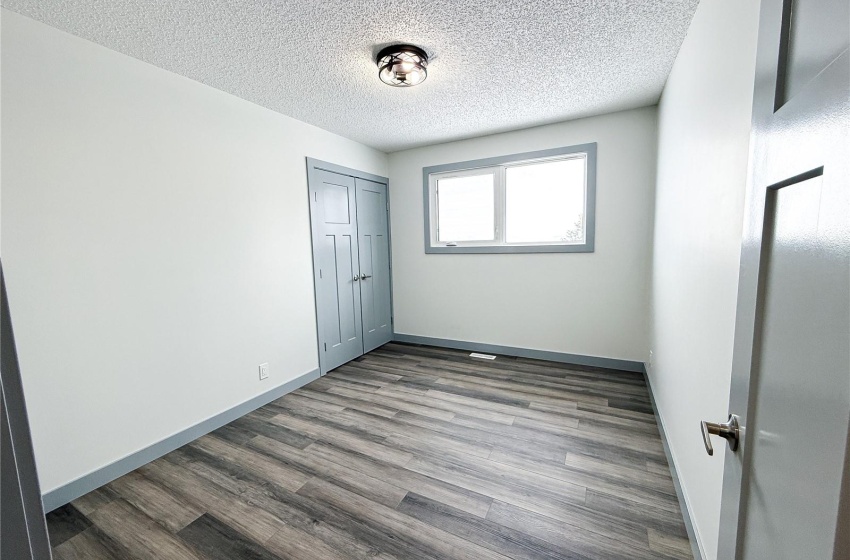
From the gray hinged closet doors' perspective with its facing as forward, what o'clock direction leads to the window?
The window is roughly at 11 o'clock from the gray hinged closet doors.

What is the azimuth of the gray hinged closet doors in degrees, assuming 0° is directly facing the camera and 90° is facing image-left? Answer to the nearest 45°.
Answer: approximately 315°

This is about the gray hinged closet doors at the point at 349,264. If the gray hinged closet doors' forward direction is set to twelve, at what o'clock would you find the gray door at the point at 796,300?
The gray door is roughly at 1 o'clock from the gray hinged closet doors.

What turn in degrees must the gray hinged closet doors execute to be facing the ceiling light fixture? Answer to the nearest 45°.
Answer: approximately 45° to its right

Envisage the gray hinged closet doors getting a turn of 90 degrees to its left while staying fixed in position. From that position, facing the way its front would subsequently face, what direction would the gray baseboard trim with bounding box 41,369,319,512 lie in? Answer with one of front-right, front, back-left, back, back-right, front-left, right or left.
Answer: back

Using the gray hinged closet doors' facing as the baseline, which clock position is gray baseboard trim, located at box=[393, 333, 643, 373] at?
The gray baseboard trim is roughly at 11 o'clock from the gray hinged closet doors.
